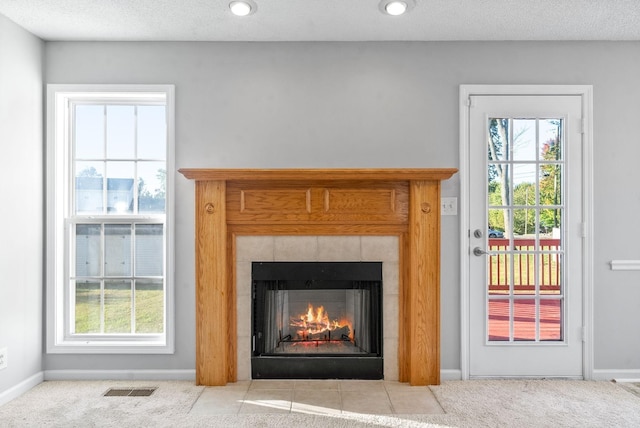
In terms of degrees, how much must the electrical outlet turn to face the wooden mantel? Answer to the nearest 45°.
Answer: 0° — it already faces it

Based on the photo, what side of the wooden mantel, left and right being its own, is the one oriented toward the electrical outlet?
right

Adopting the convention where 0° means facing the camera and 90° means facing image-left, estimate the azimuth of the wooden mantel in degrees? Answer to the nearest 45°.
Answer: approximately 0°

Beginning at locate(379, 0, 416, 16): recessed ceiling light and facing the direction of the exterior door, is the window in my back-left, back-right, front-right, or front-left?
back-left

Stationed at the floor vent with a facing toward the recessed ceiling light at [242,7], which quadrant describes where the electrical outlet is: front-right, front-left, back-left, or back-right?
back-right

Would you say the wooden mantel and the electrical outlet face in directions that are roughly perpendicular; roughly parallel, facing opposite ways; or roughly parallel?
roughly perpendicular

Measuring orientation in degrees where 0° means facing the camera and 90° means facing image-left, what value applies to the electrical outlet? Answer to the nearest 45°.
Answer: approximately 315°
